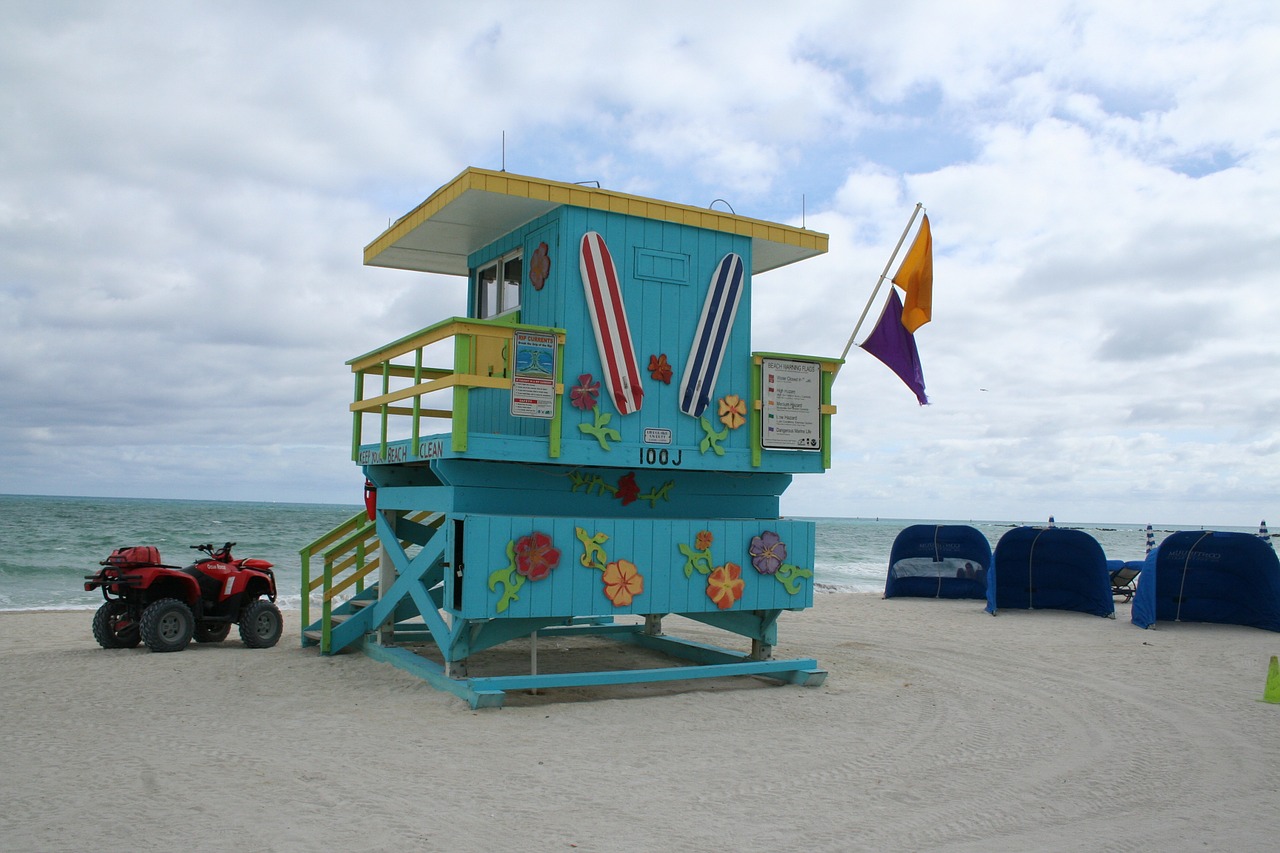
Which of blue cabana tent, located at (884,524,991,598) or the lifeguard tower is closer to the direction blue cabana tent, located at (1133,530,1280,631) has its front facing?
the blue cabana tent

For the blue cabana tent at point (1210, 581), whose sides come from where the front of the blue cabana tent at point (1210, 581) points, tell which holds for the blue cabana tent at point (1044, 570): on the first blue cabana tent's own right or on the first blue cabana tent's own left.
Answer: on the first blue cabana tent's own left

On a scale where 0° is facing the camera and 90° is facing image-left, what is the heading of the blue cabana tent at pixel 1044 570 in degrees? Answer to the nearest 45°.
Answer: approximately 180°

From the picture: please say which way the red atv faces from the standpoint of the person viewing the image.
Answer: facing away from the viewer and to the right of the viewer

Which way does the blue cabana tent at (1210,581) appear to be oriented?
away from the camera

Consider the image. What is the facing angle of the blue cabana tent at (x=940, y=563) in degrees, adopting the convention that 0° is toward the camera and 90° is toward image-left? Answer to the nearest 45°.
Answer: approximately 180°
